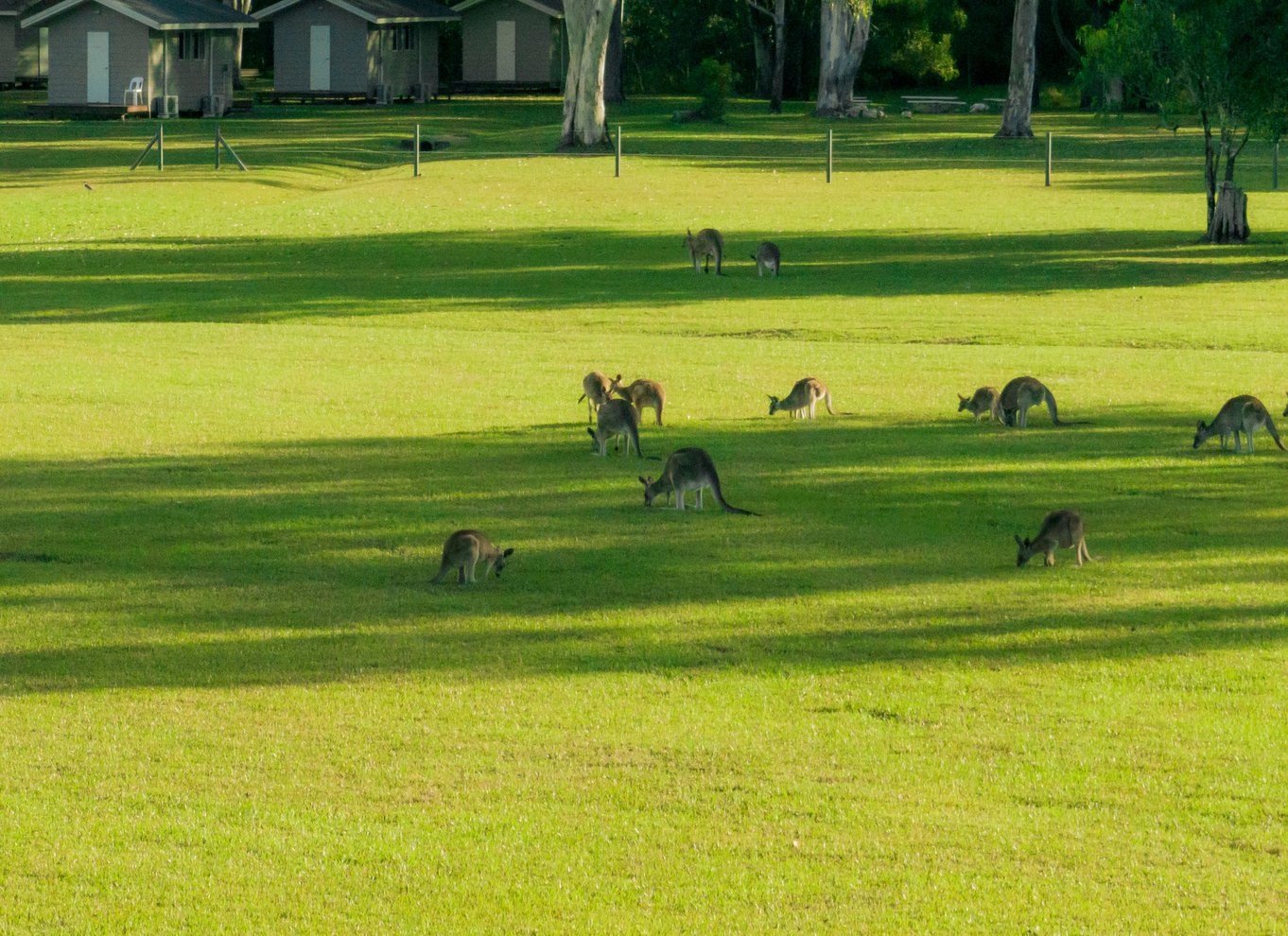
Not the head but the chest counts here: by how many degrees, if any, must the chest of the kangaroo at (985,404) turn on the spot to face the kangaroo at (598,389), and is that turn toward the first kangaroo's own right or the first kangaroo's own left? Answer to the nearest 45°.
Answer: approximately 45° to the first kangaroo's own left

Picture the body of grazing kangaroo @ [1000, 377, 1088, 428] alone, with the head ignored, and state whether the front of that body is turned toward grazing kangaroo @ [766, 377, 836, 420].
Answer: yes

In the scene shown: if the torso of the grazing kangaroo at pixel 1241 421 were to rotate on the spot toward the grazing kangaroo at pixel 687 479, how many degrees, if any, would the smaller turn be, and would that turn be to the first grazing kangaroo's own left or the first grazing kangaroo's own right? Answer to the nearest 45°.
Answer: approximately 45° to the first grazing kangaroo's own left

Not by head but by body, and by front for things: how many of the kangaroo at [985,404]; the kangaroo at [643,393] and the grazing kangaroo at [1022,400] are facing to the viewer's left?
3

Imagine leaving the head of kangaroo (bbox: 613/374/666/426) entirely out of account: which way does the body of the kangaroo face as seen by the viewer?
to the viewer's left

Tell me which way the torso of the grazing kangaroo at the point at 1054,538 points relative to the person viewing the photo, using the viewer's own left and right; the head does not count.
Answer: facing to the left of the viewer

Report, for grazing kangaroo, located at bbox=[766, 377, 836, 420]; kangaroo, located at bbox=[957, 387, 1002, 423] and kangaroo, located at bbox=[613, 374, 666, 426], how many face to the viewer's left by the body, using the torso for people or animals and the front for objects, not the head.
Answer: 3

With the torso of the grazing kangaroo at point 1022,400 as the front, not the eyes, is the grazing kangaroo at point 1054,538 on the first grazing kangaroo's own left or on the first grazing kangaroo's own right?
on the first grazing kangaroo's own left

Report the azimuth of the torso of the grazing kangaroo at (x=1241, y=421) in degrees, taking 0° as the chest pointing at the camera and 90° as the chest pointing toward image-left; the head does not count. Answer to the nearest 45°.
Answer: approximately 90°

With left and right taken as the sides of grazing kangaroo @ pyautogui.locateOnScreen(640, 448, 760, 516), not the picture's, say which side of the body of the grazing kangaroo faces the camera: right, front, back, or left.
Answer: left

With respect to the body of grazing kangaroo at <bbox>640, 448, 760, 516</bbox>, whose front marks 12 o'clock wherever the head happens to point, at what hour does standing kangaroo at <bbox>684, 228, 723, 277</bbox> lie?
The standing kangaroo is roughly at 3 o'clock from the grazing kangaroo.

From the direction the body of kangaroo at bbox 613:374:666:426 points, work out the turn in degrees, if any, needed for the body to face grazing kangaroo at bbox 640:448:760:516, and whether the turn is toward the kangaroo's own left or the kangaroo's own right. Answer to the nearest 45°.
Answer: approximately 90° to the kangaroo's own left
